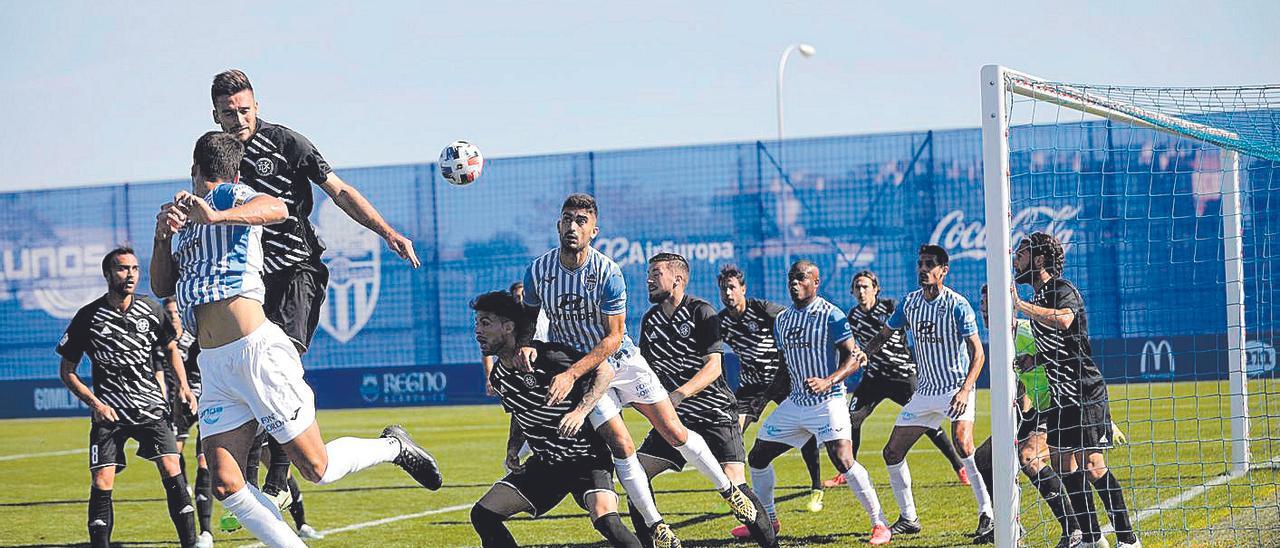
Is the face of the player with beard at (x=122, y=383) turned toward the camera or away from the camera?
toward the camera

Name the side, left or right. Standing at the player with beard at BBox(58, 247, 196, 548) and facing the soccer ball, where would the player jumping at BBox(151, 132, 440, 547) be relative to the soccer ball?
right

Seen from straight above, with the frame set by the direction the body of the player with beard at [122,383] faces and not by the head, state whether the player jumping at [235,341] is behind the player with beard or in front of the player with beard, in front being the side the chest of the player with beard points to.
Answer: in front

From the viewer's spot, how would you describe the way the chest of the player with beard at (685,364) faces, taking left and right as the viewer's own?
facing the viewer and to the left of the viewer

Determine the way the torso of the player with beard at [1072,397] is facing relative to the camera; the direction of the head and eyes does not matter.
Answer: to the viewer's left

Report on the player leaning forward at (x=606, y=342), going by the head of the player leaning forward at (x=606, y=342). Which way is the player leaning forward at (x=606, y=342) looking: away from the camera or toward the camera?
toward the camera

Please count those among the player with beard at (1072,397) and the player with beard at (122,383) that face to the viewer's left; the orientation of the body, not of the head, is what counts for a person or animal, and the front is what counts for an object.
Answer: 1

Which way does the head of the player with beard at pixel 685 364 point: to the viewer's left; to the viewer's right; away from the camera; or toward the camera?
to the viewer's left

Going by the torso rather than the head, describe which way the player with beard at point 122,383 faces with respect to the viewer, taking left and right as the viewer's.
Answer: facing the viewer
